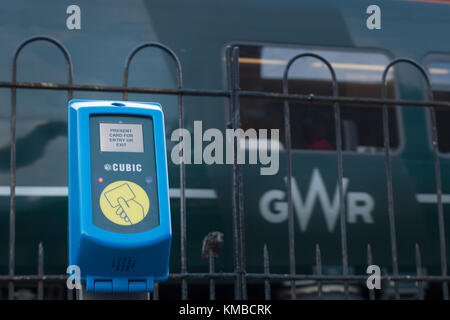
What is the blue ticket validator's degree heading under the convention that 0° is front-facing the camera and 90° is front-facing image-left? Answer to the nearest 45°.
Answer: approximately 0°
